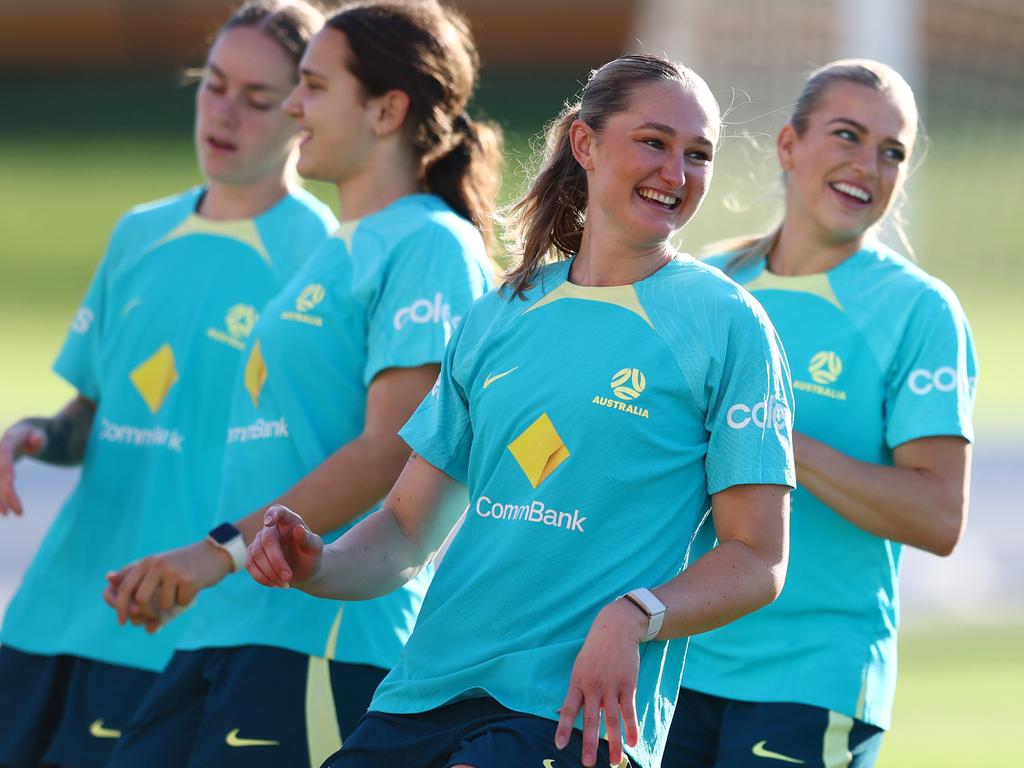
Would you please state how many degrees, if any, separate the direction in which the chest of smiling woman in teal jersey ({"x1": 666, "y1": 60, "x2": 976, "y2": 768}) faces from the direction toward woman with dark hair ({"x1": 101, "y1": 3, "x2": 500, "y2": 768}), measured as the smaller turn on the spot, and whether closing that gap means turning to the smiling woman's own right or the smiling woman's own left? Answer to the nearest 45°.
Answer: approximately 45° to the smiling woman's own right

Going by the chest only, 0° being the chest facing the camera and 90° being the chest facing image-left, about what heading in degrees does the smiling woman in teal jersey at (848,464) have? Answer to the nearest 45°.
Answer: approximately 45°

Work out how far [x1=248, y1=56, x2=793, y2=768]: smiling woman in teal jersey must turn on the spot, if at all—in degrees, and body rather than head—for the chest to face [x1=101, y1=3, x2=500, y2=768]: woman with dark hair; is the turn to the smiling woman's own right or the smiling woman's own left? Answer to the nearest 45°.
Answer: approximately 135° to the smiling woman's own right

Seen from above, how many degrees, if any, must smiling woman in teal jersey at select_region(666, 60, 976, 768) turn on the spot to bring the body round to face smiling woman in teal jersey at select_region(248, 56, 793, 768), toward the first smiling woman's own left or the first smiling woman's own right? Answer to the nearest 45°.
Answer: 0° — they already face them

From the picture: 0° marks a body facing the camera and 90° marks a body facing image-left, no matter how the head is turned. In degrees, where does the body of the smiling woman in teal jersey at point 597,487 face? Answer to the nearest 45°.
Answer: approximately 0°

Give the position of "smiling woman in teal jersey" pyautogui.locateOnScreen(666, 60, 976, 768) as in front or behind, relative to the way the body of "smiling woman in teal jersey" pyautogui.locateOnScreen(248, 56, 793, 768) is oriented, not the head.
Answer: behind
